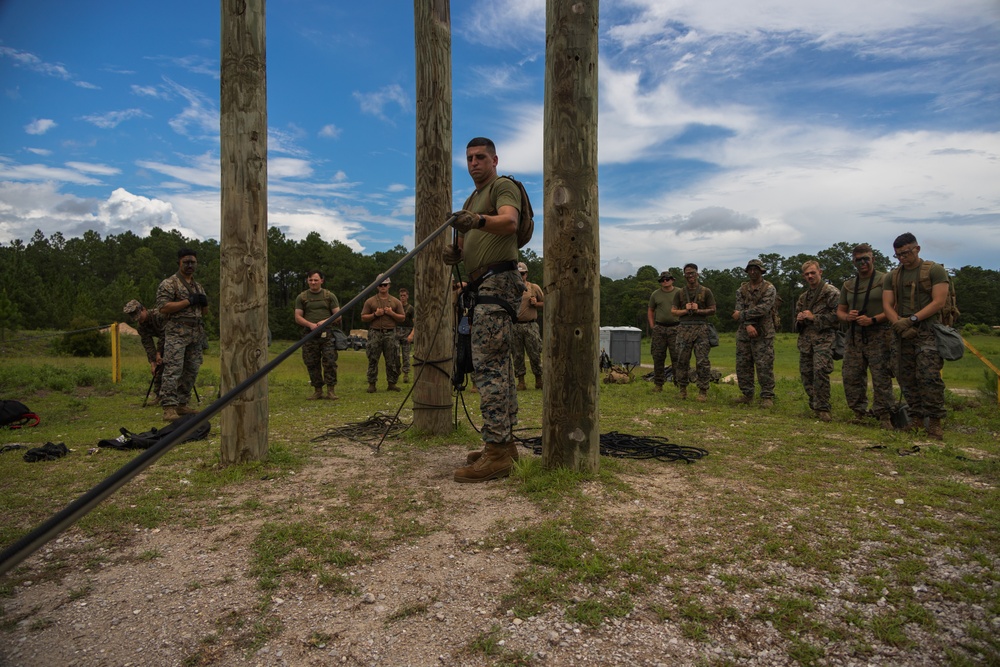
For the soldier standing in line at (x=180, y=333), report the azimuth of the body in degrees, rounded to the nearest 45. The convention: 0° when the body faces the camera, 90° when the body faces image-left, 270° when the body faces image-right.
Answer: approximately 315°

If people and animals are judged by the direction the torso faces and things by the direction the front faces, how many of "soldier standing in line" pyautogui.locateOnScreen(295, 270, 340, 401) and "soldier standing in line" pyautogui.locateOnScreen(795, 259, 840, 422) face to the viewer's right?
0

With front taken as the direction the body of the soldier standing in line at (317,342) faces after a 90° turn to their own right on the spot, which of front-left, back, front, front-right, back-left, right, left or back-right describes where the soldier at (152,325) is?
front

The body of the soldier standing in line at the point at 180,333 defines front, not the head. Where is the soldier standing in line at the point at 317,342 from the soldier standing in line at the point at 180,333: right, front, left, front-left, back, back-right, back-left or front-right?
left

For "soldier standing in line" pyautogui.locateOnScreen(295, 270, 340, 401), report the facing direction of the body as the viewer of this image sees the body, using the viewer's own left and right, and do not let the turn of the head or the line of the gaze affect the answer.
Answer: facing the viewer

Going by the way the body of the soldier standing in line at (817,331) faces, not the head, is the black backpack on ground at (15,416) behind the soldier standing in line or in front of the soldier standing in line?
in front

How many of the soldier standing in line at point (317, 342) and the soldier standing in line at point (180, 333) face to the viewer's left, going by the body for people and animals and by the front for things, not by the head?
0

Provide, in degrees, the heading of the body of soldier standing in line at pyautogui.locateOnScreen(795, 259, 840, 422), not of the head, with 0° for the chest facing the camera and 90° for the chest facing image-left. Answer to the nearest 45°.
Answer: approximately 45°

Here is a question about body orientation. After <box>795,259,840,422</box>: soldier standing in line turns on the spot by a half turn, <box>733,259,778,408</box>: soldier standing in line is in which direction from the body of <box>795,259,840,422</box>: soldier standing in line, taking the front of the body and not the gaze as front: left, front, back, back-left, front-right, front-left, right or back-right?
left

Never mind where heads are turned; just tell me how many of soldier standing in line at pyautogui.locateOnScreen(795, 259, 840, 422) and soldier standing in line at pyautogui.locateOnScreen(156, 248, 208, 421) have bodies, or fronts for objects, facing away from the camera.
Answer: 0

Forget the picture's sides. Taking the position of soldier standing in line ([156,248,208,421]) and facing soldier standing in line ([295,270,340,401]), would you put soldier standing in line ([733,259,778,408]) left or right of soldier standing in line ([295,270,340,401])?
right
